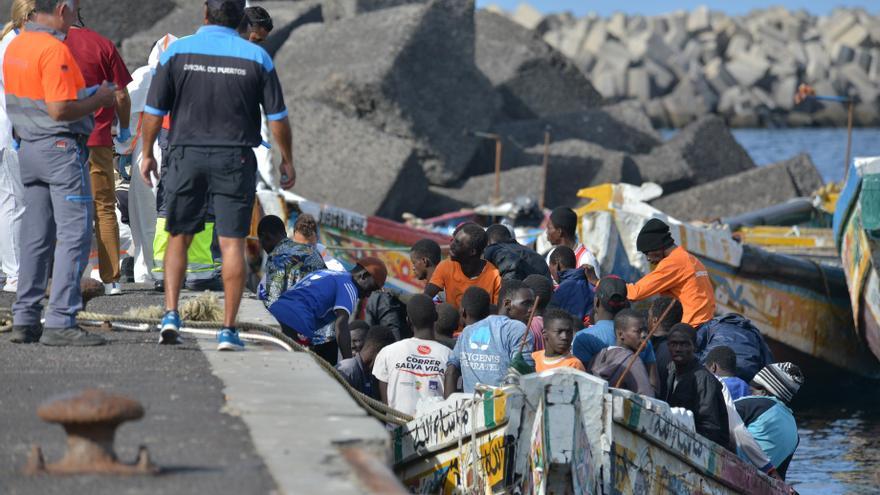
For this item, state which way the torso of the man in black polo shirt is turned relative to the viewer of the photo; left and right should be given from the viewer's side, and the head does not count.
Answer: facing away from the viewer

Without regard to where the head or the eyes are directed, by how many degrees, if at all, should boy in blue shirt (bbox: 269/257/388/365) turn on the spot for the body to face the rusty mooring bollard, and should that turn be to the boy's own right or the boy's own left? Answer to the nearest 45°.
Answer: approximately 90° to the boy's own right

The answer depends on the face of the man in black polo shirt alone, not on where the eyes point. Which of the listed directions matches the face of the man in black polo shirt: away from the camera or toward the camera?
away from the camera

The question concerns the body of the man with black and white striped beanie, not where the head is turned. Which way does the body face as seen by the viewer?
to the viewer's left

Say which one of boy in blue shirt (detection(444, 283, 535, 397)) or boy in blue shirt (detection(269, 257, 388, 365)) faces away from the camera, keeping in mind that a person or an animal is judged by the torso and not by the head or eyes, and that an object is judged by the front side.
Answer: boy in blue shirt (detection(444, 283, 535, 397))

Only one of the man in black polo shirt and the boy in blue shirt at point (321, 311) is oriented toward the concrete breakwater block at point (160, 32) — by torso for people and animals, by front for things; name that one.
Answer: the man in black polo shirt

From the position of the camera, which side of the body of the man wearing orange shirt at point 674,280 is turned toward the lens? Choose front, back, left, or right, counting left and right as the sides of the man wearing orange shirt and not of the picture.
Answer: left

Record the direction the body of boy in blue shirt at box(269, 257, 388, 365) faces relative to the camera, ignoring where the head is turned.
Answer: to the viewer's right

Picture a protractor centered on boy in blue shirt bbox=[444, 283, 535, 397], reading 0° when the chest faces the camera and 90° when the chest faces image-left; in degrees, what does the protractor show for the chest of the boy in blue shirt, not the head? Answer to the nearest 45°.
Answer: approximately 180°
